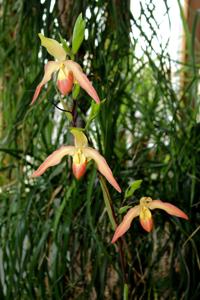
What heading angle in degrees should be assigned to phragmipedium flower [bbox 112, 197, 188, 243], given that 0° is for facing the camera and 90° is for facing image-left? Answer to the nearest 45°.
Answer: approximately 0°

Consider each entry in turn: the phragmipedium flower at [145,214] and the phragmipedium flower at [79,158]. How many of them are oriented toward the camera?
2

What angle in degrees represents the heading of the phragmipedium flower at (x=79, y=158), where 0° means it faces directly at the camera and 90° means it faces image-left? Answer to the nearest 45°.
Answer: approximately 0°
